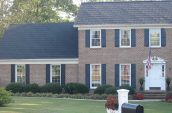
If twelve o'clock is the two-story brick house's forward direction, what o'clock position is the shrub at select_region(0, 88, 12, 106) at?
The shrub is roughly at 1 o'clock from the two-story brick house.

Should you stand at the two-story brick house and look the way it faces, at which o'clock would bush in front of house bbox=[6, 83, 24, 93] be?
The bush in front of house is roughly at 3 o'clock from the two-story brick house.

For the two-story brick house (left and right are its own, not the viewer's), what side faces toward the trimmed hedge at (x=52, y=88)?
right

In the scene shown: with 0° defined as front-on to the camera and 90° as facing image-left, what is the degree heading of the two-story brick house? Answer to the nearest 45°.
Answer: approximately 0°

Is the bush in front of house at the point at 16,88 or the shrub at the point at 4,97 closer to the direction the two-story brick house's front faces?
the shrub
